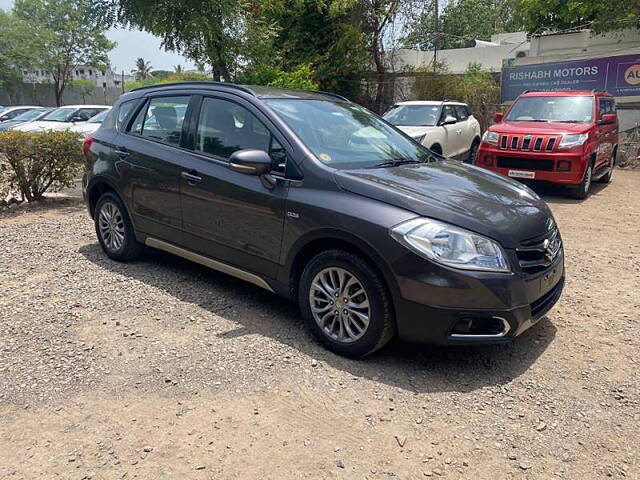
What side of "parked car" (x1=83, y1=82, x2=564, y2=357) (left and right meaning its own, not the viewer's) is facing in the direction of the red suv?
left

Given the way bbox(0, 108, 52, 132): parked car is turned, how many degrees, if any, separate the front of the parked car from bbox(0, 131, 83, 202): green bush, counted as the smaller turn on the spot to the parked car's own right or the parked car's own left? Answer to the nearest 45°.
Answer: approximately 45° to the parked car's own left

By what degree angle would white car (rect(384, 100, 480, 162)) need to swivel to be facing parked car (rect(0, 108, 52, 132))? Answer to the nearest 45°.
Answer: approximately 45° to its right

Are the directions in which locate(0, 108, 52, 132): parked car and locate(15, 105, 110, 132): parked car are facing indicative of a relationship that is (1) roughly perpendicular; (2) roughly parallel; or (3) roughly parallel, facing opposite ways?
roughly parallel

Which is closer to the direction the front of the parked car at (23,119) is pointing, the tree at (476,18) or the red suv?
the red suv

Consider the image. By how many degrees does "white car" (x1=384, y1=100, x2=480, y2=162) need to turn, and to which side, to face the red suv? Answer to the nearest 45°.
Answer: approximately 90° to its left

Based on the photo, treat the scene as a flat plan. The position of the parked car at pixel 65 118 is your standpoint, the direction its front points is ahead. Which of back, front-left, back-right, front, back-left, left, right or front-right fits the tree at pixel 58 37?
back-right

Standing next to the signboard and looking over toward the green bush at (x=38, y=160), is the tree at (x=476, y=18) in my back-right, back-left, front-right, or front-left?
back-right

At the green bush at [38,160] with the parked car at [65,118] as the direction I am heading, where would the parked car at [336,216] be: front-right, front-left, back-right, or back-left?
back-right

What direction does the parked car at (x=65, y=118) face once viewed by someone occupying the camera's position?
facing the viewer and to the left of the viewer

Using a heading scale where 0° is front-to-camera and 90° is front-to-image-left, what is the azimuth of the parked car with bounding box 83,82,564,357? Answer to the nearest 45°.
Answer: approximately 315°

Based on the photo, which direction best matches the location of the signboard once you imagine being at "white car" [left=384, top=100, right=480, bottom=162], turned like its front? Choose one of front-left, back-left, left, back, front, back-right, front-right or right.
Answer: back

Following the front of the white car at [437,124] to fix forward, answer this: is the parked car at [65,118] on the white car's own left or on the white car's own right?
on the white car's own right

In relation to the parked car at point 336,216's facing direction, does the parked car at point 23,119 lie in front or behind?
behind

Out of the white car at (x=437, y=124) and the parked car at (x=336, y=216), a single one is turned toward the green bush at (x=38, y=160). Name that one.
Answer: the white car

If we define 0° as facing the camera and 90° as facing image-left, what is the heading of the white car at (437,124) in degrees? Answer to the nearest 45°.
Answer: approximately 45°
